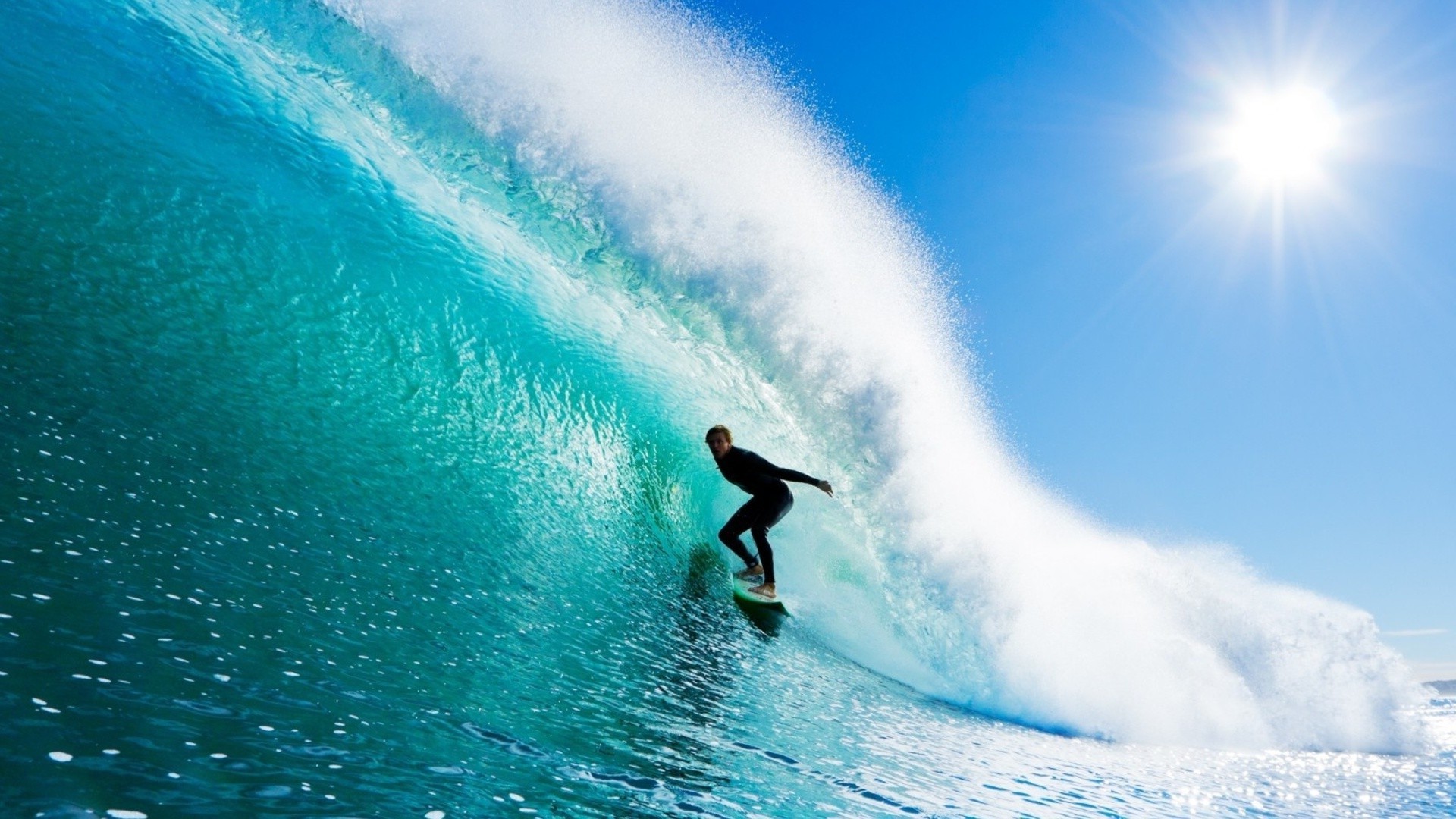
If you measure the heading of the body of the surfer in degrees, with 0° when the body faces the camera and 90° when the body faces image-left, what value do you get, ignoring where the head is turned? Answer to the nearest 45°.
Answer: approximately 90°

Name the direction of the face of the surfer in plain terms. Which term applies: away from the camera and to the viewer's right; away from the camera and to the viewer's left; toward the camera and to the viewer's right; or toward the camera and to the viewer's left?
toward the camera and to the viewer's left
